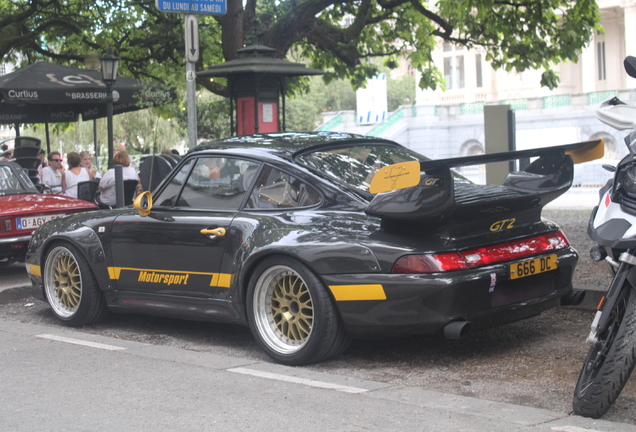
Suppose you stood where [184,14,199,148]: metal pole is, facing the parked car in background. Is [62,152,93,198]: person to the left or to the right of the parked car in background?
right

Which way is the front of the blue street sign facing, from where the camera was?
facing the viewer

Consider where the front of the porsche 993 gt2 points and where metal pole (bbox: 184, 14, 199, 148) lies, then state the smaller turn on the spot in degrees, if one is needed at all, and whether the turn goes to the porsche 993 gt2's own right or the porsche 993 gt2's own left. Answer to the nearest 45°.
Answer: approximately 45° to the porsche 993 gt2's own right

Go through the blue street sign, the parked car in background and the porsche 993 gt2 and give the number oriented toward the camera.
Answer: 1

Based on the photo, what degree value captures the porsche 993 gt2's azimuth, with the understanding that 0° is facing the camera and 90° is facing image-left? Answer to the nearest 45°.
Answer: approximately 135°
